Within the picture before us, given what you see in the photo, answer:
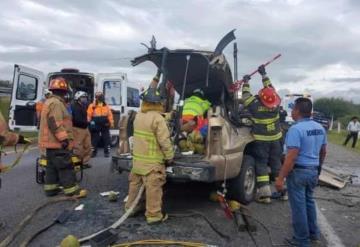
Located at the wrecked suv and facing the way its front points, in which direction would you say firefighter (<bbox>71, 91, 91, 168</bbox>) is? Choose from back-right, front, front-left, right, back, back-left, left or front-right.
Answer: left

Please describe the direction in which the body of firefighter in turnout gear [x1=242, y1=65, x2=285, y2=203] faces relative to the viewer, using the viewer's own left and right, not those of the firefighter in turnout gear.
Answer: facing away from the viewer

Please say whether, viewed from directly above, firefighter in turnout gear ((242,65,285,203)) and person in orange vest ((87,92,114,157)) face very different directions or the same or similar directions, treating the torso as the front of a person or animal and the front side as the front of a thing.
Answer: very different directions

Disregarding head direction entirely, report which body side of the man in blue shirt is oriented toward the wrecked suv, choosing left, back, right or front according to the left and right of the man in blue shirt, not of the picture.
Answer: front

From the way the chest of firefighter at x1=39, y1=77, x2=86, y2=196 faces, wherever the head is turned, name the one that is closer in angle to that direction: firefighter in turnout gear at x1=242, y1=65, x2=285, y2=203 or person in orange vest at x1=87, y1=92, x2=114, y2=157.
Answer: the firefighter in turnout gear

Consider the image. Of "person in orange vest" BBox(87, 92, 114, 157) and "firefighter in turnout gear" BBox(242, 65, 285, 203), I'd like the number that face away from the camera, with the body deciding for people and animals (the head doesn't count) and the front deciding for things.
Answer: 1

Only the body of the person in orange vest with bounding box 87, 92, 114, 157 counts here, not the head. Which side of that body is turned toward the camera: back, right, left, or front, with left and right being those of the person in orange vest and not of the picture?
front

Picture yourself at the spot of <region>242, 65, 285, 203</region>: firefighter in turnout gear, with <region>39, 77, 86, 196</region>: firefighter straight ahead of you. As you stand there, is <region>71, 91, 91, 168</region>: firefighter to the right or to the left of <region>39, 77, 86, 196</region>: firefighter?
right

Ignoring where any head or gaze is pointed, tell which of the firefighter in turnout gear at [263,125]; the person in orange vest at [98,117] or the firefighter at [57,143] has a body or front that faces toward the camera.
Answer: the person in orange vest

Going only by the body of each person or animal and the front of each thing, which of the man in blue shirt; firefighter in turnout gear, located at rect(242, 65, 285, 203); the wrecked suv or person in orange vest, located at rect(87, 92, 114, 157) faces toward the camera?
the person in orange vest

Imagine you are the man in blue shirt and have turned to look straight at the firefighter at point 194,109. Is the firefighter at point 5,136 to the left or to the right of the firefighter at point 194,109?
left
